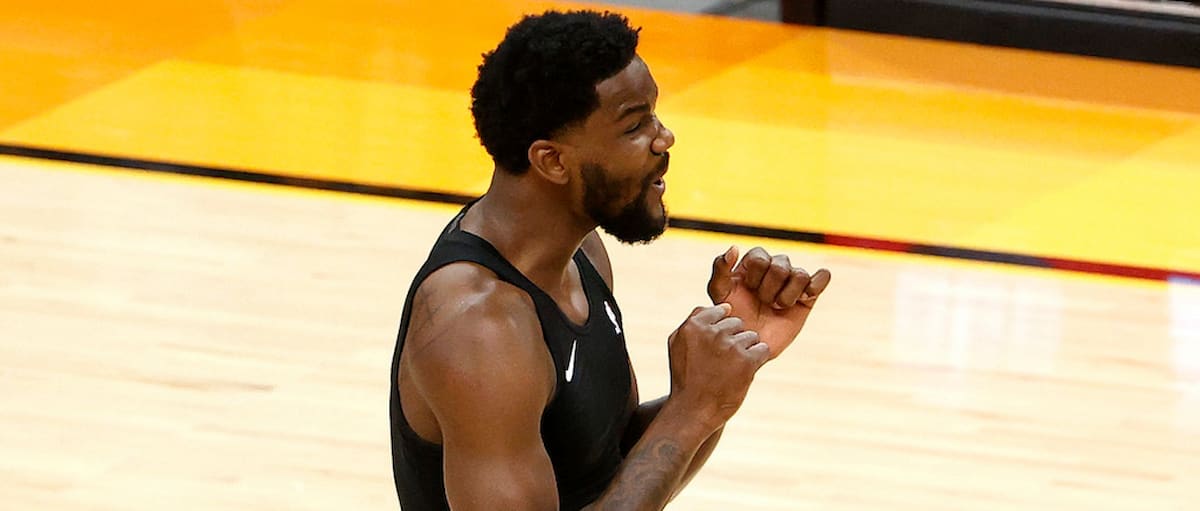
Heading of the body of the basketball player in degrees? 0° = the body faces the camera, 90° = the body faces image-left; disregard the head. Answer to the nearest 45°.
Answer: approximately 270°

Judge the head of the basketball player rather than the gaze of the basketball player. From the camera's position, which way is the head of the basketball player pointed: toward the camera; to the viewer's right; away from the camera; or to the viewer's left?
to the viewer's right
